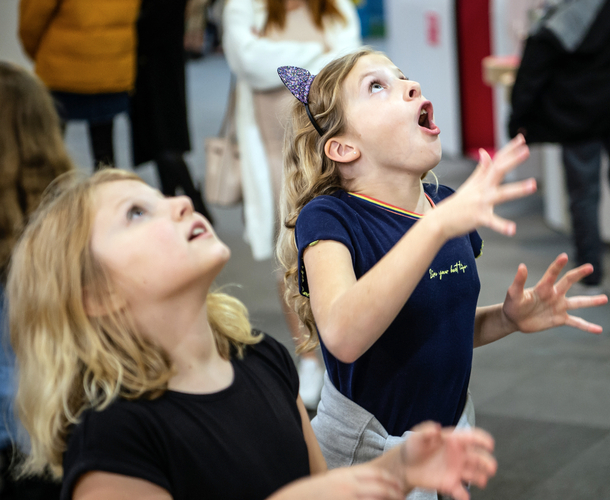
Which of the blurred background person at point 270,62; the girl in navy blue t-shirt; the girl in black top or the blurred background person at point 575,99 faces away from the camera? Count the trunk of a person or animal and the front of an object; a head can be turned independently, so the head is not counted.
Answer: the blurred background person at point 575,99

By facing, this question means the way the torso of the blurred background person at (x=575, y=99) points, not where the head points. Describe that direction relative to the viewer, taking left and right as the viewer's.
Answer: facing away from the viewer

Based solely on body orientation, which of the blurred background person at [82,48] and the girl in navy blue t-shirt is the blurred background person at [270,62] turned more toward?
the girl in navy blue t-shirt

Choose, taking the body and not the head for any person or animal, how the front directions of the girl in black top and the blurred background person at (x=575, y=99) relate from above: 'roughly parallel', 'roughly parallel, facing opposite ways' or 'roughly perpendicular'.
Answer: roughly perpendicular

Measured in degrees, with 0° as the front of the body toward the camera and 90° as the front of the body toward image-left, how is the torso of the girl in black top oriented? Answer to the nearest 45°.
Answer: approximately 315°

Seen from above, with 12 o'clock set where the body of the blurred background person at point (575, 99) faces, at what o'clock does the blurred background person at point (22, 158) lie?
the blurred background person at point (22, 158) is roughly at 7 o'clock from the blurred background person at point (575, 99).

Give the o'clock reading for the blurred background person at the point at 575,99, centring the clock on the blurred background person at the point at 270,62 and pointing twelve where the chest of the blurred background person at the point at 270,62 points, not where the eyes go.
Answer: the blurred background person at the point at 575,99 is roughly at 8 o'clock from the blurred background person at the point at 270,62.

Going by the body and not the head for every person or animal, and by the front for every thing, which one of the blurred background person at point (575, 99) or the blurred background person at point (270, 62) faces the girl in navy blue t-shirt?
the blurred background person at point (270, 62)

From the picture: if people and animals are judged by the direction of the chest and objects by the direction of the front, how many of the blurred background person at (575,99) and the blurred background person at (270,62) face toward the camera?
1

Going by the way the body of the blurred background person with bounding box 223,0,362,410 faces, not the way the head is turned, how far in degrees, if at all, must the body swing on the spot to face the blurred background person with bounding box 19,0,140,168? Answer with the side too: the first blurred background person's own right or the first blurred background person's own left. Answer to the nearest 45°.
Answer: approximately 135° to the first blurred background person's own right

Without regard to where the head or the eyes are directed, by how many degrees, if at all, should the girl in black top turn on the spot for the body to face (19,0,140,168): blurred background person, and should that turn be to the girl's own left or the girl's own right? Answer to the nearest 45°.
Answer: approximately 135° to the girl's own left

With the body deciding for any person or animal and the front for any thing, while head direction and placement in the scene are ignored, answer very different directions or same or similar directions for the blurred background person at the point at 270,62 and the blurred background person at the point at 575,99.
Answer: very different directions

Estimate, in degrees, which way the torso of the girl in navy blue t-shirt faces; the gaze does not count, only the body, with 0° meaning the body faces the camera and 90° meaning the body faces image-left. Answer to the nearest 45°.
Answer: approximately 315°

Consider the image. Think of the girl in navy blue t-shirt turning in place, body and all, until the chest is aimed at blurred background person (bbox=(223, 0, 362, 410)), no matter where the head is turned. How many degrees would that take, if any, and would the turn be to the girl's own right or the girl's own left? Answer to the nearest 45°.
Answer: approximately 135° to the girl's own left
